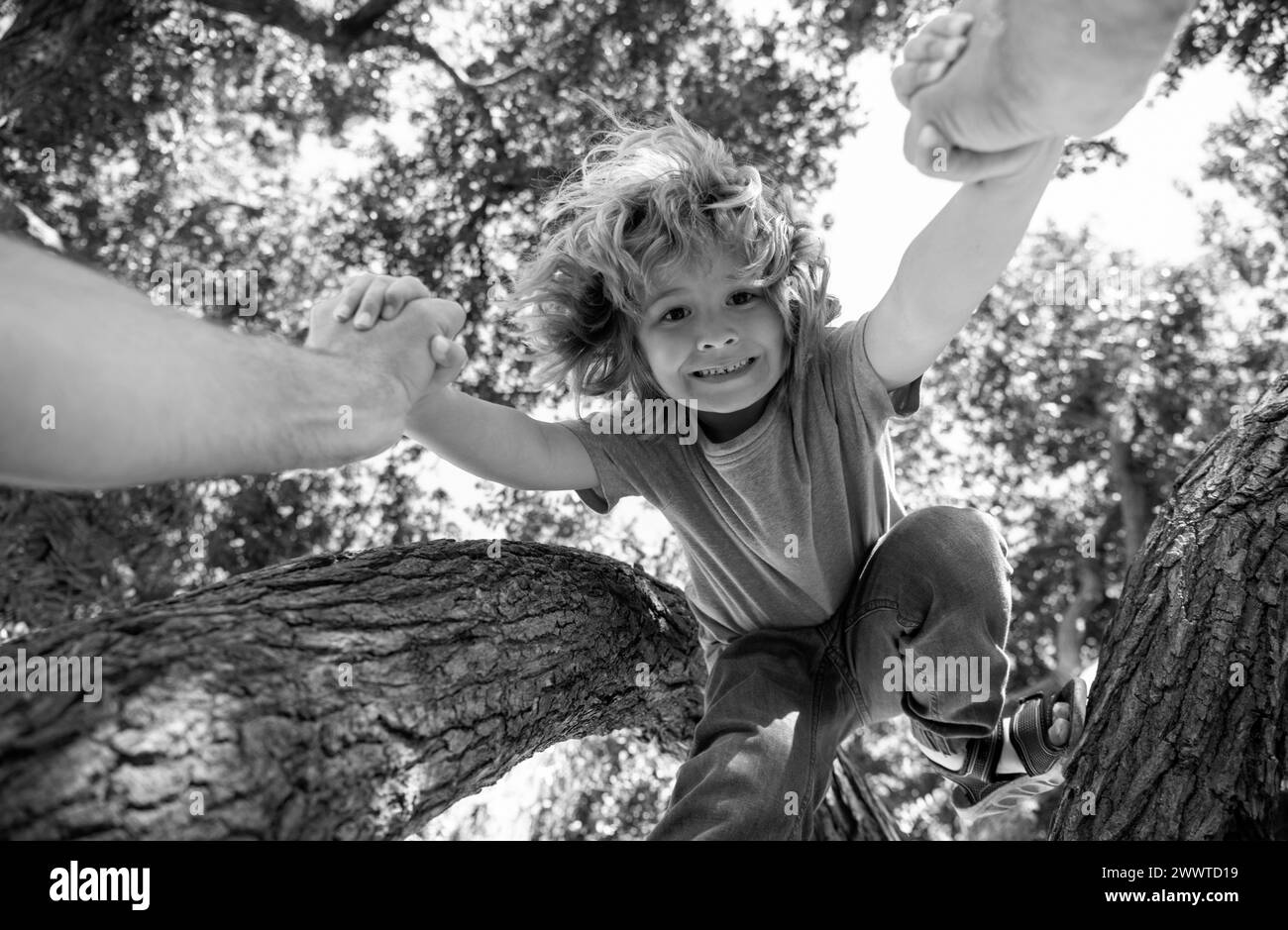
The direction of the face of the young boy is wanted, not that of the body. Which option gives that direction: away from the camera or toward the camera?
toward the camera

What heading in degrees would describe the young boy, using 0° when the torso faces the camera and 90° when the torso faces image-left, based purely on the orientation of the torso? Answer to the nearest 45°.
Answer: approximately 0°
